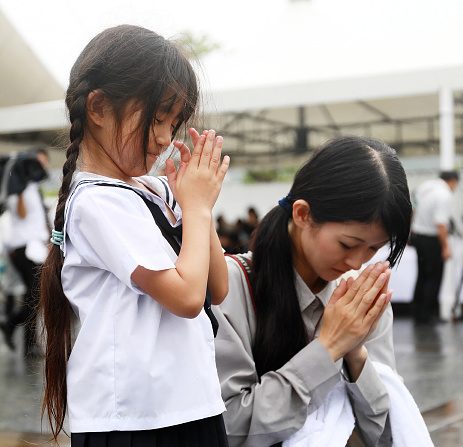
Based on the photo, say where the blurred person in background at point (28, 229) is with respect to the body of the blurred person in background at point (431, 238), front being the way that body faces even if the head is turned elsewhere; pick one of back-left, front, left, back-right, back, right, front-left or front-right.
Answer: back-right

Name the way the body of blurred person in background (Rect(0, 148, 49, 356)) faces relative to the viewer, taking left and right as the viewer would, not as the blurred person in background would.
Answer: facing to the right of the viewer

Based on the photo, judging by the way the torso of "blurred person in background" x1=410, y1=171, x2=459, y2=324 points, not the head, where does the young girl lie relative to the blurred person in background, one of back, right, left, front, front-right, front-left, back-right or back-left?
right

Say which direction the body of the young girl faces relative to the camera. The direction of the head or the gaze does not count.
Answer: to the viewer's right

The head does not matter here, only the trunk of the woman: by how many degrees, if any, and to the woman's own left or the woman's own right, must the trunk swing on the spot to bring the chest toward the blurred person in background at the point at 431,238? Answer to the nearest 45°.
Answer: approximately 135° to the woman's own left

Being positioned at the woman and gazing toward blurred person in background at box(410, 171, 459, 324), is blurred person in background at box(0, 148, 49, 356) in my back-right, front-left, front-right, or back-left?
front-left

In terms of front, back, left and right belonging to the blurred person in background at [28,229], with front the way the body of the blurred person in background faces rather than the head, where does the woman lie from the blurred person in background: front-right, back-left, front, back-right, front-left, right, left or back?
right

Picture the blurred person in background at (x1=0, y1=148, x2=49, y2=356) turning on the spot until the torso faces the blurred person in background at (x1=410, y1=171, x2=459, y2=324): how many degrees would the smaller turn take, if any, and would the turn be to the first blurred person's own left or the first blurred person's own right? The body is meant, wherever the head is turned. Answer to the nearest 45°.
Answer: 0° — they already face them

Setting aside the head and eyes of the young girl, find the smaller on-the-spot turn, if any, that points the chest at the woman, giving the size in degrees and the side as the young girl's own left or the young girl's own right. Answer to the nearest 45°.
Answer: approximately 45° to the young girl's own left

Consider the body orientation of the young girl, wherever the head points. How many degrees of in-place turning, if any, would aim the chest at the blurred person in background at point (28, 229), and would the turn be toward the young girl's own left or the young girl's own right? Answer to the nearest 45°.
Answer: approximately 90° to the young girl's own left

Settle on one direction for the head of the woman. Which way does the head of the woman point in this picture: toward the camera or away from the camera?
toward the camera

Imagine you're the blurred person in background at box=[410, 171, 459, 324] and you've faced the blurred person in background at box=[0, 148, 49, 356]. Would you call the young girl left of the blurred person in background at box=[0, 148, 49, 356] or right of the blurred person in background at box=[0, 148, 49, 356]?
left

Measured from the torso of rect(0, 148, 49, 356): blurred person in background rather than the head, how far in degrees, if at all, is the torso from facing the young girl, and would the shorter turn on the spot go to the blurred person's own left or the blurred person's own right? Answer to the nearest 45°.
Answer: approximately 90° to the blurred person's own right
